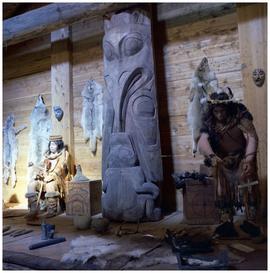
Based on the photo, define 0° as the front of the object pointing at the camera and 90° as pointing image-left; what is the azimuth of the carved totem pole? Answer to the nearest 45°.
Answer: approximately 45°

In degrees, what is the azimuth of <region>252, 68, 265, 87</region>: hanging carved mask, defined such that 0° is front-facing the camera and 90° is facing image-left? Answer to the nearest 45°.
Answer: approximately 0°

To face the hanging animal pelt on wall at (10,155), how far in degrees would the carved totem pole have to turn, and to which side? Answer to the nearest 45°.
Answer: approximately 90° to its right

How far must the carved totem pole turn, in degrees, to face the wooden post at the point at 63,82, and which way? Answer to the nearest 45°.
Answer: approximately 90° to its right

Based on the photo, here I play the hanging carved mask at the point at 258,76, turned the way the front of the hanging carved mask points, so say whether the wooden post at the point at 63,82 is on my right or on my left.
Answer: on my right
